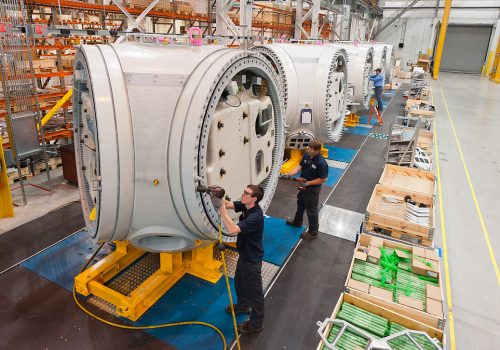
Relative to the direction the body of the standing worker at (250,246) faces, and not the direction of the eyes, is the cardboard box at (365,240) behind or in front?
behind

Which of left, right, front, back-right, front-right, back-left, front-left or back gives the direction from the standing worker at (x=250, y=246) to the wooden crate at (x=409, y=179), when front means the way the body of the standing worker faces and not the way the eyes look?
back-right

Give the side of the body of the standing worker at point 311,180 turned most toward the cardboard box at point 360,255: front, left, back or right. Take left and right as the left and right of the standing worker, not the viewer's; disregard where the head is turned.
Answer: left

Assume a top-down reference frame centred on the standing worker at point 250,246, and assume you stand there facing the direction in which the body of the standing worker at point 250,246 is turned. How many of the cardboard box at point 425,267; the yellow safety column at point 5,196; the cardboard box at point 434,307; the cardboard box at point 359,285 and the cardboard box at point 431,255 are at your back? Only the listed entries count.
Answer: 4

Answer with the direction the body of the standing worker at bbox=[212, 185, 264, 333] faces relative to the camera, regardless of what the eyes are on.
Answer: to the viewer's left

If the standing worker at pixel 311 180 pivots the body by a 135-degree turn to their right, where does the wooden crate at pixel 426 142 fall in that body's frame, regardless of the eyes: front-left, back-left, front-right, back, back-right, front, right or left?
front-right

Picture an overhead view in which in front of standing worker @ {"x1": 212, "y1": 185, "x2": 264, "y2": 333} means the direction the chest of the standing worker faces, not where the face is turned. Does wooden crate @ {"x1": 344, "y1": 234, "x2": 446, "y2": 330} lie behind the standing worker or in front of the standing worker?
behind

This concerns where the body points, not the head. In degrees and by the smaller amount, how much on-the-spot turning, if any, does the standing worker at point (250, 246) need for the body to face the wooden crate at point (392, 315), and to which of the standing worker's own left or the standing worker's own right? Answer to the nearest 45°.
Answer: approximately 180°

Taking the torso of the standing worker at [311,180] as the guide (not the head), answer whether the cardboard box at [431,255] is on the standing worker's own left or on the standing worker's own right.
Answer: on the standing worker's own left

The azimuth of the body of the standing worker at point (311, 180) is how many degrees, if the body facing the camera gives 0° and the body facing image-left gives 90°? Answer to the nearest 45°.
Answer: approximately 45°

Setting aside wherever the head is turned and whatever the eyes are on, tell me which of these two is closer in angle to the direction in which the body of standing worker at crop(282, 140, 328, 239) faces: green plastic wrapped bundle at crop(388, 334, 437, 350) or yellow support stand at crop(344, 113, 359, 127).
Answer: the green plastic wrapped bundle

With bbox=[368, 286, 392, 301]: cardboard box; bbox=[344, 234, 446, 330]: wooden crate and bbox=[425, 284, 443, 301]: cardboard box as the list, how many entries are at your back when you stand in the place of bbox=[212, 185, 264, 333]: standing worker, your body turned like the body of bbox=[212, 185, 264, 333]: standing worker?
3

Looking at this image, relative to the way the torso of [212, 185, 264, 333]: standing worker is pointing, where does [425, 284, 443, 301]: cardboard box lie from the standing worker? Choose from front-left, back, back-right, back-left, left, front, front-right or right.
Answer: back

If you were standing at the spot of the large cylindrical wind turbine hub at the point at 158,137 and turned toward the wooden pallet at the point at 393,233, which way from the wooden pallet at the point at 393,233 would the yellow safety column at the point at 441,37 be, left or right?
left

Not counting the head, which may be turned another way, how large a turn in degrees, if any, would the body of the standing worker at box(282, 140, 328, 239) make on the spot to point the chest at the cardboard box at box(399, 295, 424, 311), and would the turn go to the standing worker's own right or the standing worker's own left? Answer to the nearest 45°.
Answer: approximately 90° to the standing worker's own left

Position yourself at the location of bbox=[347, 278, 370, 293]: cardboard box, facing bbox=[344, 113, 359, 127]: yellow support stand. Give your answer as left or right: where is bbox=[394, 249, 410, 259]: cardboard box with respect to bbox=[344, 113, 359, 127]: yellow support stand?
right
